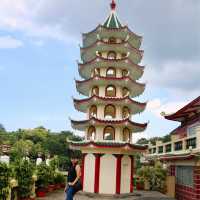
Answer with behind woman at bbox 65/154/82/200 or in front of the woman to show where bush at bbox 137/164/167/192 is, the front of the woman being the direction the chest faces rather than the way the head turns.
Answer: behind

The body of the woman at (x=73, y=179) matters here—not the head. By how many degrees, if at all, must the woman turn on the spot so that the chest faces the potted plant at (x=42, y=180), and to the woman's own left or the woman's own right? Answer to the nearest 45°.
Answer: approximately 135° to the woman's own right

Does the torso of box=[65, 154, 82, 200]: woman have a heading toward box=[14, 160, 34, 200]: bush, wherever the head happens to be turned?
no

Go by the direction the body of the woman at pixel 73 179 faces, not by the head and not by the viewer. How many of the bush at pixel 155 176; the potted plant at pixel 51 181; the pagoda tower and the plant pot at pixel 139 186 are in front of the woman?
0

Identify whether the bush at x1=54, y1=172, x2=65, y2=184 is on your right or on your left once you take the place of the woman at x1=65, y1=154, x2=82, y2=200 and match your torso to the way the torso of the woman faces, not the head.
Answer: on your right

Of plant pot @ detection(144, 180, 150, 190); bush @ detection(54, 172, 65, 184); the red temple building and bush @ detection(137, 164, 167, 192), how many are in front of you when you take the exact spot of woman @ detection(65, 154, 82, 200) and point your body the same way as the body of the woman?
0

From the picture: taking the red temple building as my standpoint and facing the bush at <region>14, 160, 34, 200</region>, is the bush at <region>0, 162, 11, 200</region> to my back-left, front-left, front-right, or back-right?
front-left

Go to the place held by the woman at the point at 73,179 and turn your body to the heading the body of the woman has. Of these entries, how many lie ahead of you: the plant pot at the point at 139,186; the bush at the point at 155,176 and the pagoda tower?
0

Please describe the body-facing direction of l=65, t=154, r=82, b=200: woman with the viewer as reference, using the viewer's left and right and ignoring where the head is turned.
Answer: facing the viewer and to the left of the viewer

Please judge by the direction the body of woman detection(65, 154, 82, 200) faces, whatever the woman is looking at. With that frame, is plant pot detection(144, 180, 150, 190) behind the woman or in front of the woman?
behind

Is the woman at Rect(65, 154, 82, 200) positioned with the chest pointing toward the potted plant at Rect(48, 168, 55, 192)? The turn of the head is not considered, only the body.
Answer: no

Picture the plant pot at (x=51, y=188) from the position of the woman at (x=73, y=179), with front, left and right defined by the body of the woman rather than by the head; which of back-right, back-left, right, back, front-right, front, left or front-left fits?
back-right

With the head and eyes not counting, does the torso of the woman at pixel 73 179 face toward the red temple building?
no

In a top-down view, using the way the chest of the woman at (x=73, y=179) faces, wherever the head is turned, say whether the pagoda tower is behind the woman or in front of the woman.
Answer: behind

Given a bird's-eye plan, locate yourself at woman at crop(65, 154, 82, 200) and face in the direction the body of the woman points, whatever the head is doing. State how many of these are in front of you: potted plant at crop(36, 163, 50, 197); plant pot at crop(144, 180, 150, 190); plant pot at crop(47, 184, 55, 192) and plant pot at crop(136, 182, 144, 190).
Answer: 0
